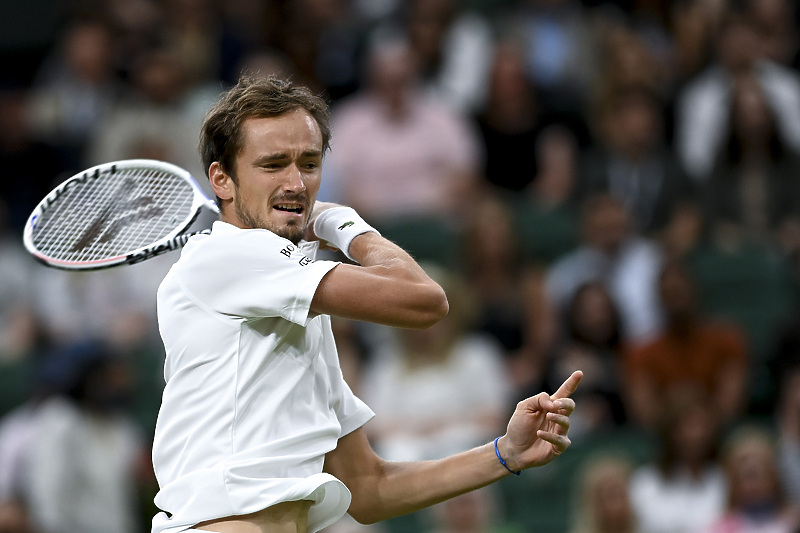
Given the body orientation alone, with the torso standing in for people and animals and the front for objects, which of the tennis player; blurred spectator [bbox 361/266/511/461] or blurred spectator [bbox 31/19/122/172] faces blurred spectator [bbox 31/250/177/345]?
blurred spectator [bbox 31/19/122/172]

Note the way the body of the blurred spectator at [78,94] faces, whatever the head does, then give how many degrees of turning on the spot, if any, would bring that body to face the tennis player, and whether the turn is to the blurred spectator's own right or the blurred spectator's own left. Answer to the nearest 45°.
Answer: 0° — they already face them

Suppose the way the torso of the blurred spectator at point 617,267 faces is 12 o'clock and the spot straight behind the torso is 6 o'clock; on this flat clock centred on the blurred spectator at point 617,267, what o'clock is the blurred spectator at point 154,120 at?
the blurred spectator at point 154,120 is roughly at 3 o'clock from the blurred spectator at point 617,267.

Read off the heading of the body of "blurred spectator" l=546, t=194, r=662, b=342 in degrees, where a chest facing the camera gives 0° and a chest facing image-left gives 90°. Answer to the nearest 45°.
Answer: approximately 0°

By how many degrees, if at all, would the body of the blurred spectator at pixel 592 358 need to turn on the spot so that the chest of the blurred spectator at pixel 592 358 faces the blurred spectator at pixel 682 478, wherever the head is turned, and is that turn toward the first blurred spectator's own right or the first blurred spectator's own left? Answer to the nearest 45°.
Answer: approximately 45° to the first blurred spectator's own left

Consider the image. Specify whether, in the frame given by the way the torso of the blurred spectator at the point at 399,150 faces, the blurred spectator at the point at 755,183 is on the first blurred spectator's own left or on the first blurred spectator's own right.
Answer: on the first blurred spectator's own left

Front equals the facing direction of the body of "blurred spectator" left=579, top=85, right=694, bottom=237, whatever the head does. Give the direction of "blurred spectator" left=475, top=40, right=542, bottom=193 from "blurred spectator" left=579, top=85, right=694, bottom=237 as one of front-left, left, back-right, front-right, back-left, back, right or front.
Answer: right

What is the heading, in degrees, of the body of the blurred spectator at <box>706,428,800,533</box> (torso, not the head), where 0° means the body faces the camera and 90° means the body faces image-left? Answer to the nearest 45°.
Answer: approximately 0°

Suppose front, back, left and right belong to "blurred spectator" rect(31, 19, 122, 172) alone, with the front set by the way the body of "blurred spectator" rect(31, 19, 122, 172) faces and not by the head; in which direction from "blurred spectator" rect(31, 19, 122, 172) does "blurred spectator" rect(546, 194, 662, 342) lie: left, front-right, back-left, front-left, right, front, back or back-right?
front-left

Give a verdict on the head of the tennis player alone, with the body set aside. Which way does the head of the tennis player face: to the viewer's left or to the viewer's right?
to the viewer's right

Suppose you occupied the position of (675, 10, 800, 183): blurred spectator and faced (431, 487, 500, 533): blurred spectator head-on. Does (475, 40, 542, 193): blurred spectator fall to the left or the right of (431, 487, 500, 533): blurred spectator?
right

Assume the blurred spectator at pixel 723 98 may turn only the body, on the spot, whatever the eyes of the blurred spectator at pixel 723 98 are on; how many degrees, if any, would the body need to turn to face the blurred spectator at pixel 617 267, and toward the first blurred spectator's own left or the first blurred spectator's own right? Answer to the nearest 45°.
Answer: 0° — they already face them
